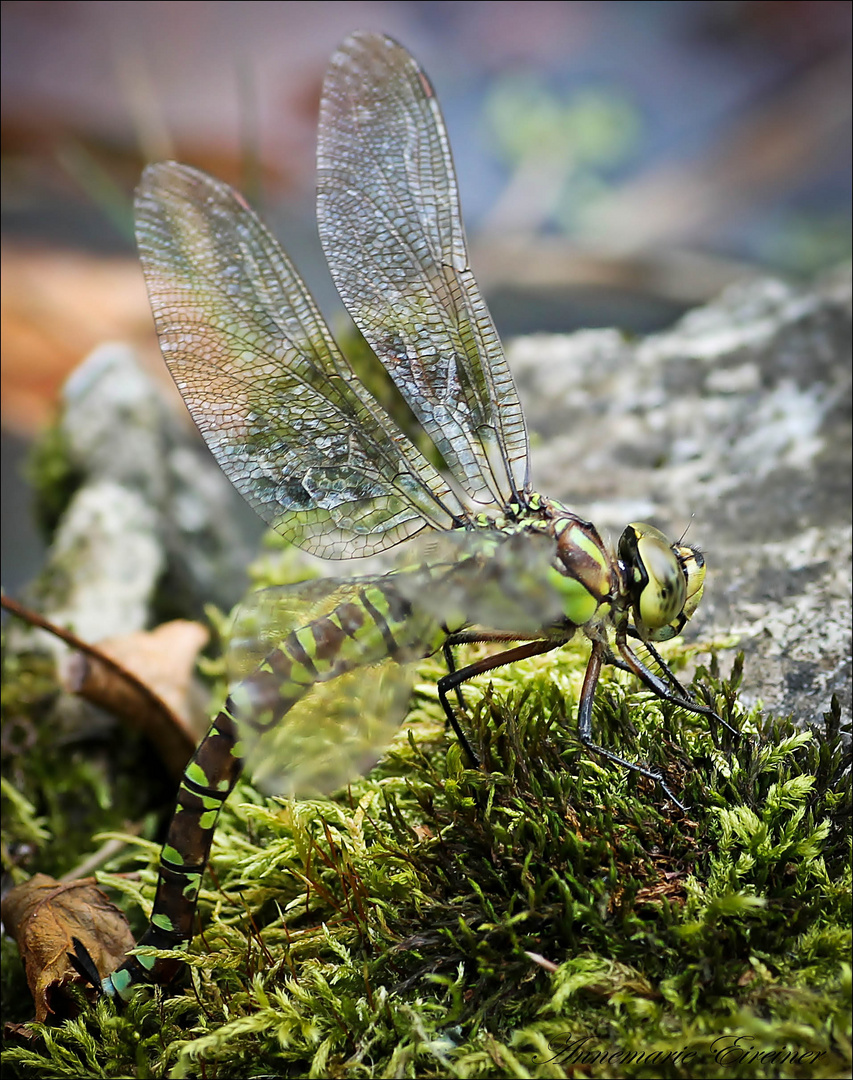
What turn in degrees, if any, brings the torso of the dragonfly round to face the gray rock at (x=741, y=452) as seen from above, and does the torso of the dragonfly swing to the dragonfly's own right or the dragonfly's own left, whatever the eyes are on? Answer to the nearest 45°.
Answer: approximately 45° to the dragonfly's own left

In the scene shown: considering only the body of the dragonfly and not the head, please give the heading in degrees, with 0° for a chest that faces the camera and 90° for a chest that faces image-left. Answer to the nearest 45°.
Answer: approximately 270°
